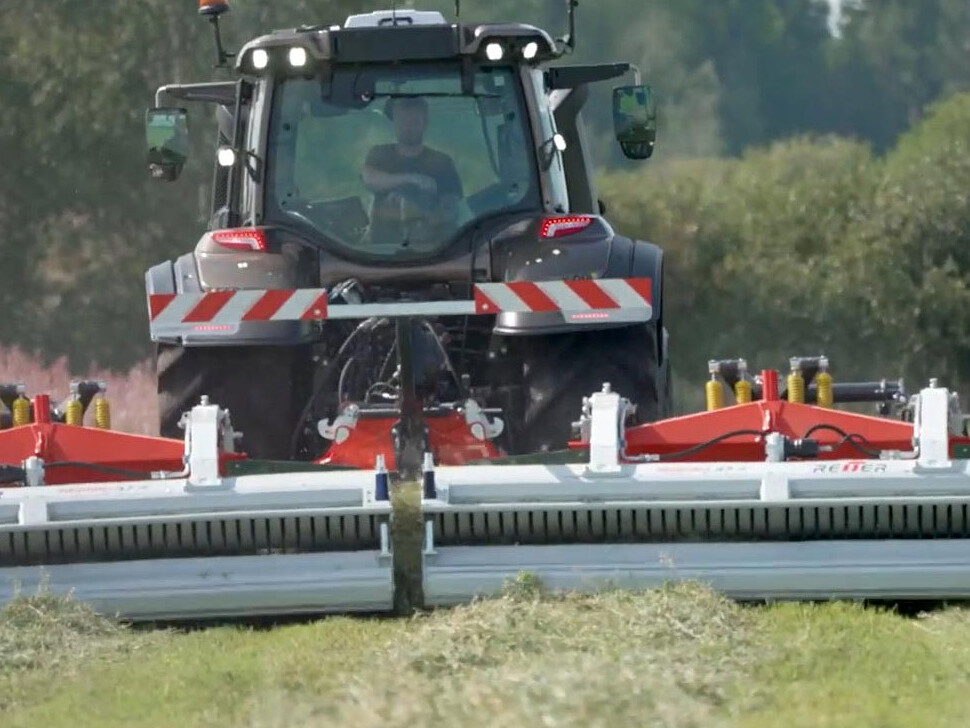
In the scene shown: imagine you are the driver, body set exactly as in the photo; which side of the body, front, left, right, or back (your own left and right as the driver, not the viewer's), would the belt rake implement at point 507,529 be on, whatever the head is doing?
front

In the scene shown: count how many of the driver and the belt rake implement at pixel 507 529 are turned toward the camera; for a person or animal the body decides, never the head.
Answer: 2

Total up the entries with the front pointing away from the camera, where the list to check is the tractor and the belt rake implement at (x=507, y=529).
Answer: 1

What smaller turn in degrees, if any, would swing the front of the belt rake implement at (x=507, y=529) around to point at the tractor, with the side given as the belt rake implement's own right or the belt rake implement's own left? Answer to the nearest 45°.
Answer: approximately 180°

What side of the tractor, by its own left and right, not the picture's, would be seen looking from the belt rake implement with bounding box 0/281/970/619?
back

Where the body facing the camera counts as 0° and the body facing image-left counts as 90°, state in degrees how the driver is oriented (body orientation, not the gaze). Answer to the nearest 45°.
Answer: approximately 0°

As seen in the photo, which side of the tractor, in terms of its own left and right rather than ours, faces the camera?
back

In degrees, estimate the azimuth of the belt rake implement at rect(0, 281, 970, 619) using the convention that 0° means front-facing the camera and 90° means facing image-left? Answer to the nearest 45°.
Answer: approximately 0°
